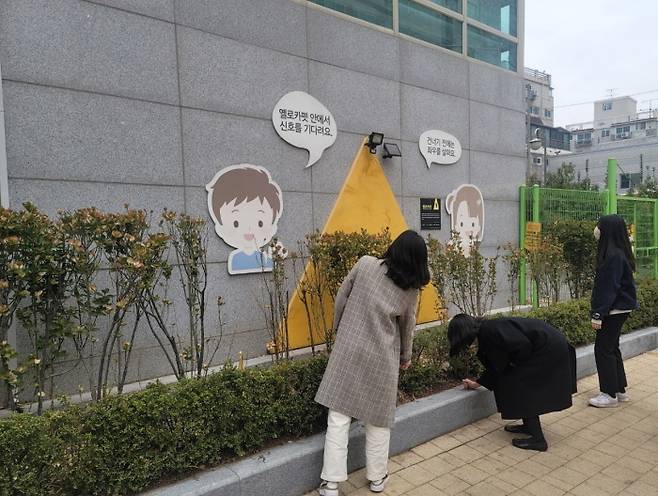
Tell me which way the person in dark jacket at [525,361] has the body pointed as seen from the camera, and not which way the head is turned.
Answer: to the viewer's left

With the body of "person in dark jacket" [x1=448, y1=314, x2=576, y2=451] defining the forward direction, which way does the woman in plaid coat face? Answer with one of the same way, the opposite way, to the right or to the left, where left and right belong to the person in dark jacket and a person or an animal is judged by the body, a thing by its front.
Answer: to the right

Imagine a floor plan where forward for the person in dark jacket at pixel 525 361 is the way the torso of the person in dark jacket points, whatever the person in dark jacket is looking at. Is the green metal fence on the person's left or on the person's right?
on the person's right

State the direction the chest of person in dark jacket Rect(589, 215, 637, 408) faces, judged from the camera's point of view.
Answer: to the viewer's left

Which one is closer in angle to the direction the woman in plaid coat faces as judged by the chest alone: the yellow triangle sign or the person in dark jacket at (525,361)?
the yellow triangle sign

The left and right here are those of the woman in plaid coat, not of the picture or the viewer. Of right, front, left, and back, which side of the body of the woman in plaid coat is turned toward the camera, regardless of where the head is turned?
back

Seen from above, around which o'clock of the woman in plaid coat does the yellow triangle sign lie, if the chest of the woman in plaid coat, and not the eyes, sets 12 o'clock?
The yellow triangle sign is roughly at 12 o'clock from the woman in plaid coat.

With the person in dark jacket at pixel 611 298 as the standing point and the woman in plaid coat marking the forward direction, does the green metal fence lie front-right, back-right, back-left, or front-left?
back-right

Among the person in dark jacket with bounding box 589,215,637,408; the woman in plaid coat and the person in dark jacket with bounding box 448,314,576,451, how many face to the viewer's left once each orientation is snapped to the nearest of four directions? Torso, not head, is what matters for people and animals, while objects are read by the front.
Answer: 2
